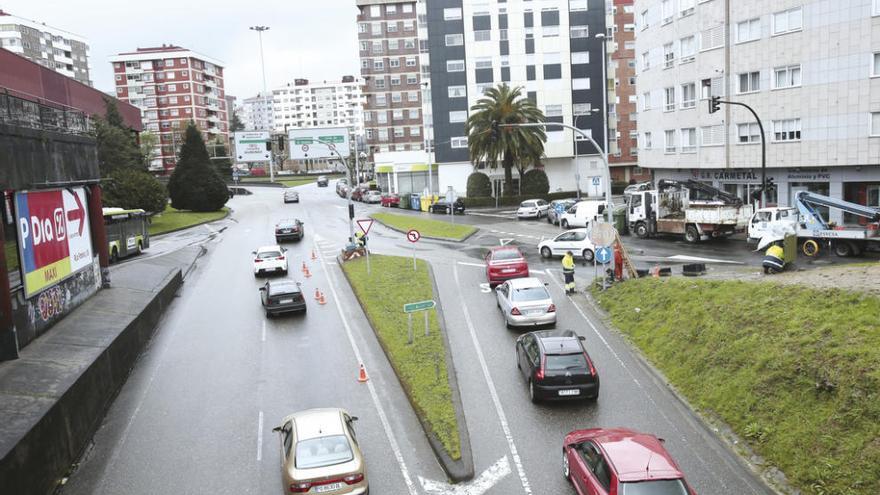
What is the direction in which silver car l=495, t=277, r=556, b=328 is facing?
away from the camera

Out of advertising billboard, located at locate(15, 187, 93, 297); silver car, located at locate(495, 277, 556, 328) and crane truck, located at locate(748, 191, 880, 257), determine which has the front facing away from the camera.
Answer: the silver car

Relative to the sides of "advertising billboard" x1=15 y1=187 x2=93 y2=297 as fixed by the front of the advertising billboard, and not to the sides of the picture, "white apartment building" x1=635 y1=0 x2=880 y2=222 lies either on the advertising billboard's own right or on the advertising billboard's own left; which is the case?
on the advertising billboard's own left

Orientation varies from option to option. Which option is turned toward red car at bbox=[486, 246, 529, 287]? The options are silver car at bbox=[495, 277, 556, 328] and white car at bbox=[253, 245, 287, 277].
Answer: the silver car

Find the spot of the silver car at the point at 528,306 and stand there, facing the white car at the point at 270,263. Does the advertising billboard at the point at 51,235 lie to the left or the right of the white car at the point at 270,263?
left

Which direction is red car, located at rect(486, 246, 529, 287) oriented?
away from the camera

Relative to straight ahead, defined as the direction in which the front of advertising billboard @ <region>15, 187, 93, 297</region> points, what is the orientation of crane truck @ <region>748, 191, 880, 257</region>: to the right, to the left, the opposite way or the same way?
the opposite way

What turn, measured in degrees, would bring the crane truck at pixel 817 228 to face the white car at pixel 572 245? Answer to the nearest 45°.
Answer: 0° — it already faces it

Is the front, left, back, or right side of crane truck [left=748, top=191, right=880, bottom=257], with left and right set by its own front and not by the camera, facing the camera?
left

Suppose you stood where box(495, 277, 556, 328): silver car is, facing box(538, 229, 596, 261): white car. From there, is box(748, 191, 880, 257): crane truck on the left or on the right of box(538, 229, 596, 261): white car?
right

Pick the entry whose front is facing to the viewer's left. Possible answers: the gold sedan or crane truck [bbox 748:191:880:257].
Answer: the crane truck

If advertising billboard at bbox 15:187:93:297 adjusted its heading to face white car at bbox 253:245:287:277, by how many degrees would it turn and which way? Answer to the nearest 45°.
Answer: approximately 90° to its left
